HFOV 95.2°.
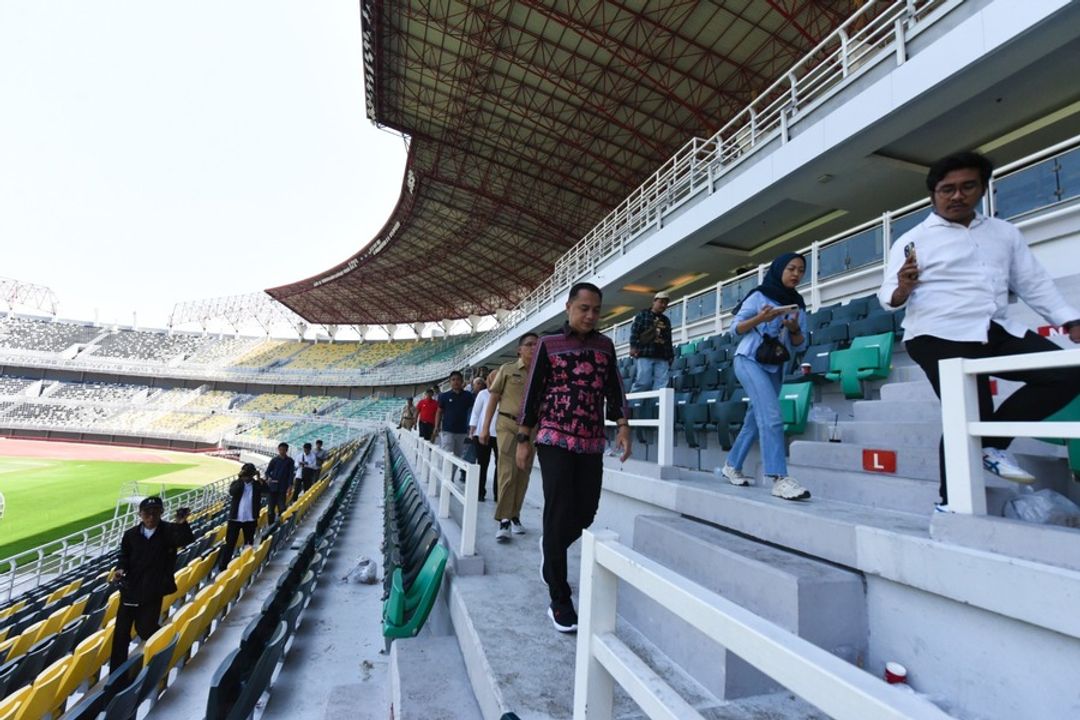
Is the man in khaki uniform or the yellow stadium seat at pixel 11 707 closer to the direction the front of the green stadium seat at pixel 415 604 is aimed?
the yellow stadium seat

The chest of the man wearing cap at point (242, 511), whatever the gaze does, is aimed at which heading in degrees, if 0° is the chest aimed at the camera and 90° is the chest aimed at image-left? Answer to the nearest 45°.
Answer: approximately 0°

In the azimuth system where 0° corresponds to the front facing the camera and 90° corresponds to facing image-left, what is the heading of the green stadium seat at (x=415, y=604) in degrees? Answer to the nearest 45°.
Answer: approximately 90°

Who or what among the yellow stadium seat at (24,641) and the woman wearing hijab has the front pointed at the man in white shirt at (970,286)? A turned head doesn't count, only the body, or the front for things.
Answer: the woman wearing hijab

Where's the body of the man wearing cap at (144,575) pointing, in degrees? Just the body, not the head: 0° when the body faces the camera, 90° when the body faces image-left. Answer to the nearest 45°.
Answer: approximately 0°

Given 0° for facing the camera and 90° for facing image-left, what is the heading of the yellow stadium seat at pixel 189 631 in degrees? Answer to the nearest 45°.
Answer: approximately 90°

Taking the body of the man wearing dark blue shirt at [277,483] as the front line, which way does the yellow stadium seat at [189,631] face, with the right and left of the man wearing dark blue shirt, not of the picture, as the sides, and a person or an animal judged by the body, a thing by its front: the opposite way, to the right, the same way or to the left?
to the right

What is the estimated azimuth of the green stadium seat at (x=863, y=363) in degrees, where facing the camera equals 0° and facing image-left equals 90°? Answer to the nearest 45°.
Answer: approximately 45°
